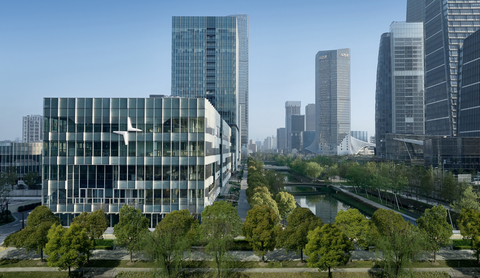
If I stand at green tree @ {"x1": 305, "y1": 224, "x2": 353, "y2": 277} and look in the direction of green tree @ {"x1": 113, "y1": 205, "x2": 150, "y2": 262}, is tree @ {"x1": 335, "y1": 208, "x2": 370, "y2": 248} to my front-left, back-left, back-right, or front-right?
back-right

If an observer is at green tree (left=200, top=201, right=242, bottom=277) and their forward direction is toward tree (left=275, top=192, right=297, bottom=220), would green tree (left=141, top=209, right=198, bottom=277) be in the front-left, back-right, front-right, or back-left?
back-left

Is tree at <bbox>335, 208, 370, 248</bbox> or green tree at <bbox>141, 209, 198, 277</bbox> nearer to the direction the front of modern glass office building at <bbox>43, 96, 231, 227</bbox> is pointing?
the green tree

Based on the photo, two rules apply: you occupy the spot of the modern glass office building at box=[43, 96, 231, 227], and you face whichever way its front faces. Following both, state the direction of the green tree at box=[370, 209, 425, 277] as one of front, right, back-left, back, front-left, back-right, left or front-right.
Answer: front-left

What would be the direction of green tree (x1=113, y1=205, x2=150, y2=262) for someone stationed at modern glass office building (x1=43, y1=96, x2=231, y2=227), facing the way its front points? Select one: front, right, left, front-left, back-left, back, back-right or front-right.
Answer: front

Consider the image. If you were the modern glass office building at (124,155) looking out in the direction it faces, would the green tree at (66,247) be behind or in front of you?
in front

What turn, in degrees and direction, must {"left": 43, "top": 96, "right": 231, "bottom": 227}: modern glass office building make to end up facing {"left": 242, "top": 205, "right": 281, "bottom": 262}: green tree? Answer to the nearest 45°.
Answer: approximately 45° to its left

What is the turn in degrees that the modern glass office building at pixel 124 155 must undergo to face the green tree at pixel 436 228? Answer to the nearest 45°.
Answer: approximately 45° to its left

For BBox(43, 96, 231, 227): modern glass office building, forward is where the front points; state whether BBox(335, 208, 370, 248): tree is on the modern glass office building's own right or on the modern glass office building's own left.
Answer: on the modern glass office building's own left

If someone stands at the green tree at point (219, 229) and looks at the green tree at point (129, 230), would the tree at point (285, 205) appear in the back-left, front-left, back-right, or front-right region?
back-right

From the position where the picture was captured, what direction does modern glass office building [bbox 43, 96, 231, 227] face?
facing the viewer

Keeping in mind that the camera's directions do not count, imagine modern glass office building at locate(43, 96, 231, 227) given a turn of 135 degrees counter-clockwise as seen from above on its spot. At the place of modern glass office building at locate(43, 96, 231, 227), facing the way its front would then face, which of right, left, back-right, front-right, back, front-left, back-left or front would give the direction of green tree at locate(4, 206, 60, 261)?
back

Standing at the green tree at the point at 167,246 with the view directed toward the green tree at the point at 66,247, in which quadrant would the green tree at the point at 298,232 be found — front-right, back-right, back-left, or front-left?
back-right
